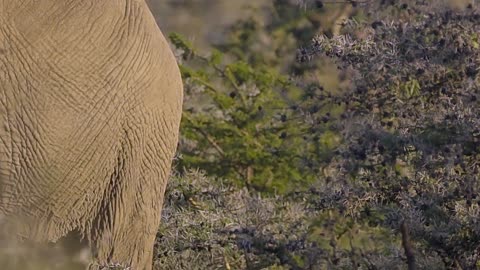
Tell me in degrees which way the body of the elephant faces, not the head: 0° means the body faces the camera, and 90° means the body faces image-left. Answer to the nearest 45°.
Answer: approximately 90°
